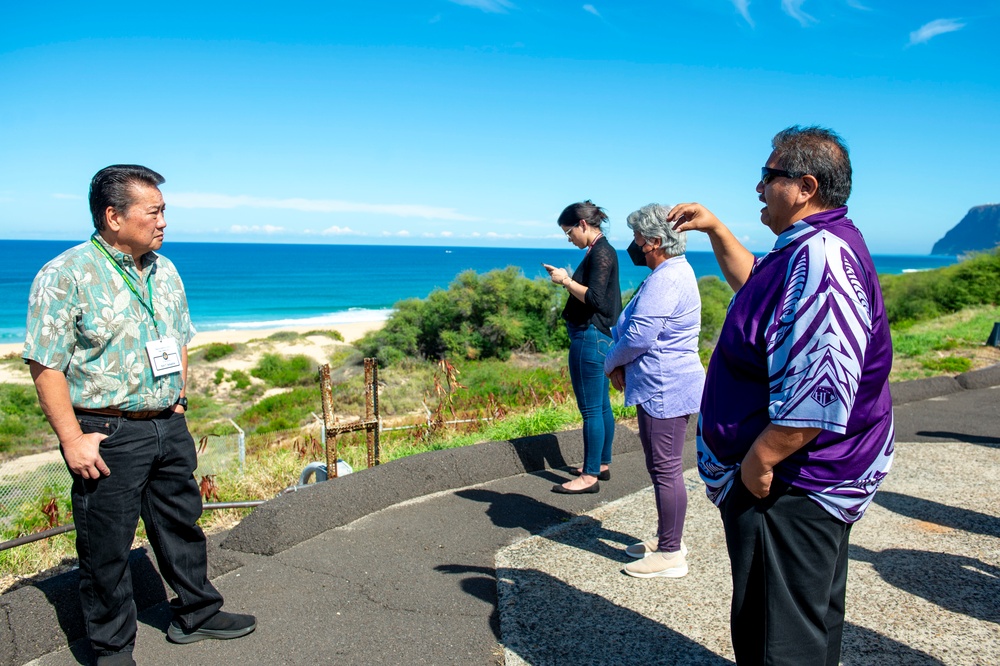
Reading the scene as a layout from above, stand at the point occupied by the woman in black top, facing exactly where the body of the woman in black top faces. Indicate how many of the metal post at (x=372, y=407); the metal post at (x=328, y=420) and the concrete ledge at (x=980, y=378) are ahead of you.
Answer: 2

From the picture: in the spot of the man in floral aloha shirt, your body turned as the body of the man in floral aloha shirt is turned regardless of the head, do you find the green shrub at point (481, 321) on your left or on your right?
on your left

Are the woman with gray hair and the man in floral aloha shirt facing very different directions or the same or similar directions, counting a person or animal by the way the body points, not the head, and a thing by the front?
very different directions

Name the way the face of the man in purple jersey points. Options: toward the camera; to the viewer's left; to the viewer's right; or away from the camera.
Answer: to the viewer's left

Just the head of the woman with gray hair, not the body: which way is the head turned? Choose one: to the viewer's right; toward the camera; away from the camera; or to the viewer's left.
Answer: to the viewer's left

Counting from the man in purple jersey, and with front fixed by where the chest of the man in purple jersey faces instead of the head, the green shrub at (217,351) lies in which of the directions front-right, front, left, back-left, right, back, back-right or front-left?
front-right

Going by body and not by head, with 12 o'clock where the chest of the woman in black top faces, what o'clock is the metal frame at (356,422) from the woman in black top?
The metal frame is roughly at 12 o'clock from the woman in black top.

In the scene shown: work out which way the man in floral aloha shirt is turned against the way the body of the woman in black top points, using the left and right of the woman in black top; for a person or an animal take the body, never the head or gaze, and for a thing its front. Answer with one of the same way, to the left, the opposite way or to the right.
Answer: the opposite way

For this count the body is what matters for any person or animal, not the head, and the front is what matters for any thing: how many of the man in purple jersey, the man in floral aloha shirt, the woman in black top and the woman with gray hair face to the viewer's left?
3

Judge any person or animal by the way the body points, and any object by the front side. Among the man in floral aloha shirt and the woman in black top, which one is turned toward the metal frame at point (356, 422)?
the woman in black top

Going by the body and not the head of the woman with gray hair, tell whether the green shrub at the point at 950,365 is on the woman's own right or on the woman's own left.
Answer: on the woman's own right

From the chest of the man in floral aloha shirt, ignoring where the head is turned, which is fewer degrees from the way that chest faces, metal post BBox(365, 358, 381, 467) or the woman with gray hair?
the woman with gray hair

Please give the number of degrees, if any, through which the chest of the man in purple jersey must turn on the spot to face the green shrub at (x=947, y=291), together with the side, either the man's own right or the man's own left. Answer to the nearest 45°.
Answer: approximately 90° to the man's own right

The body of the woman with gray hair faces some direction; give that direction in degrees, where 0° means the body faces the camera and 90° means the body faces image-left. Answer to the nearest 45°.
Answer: approximately 90°

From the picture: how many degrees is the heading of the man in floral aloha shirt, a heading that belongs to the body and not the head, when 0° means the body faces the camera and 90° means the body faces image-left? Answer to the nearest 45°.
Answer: approximately 315°

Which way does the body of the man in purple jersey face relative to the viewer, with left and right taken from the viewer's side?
facing to the left of the viewer

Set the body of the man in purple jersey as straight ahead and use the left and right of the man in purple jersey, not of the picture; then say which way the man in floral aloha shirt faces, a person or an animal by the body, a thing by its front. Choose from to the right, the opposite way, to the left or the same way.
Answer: the opposite way

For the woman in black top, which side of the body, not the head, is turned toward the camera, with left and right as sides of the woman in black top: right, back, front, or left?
left
